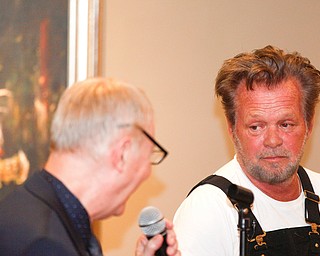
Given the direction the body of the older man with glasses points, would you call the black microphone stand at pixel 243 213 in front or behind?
in front

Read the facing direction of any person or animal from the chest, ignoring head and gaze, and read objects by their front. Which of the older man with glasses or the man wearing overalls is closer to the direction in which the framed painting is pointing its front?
the older man with glasses

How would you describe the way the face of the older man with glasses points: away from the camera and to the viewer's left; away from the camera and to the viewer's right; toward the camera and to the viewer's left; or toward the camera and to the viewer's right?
away from the camera and to the viewer's right

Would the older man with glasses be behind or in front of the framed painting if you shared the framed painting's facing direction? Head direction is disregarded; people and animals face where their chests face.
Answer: in front

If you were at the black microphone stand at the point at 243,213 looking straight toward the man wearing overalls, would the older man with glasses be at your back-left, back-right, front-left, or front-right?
back-left

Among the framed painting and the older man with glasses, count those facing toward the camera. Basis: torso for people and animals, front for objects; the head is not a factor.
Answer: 1

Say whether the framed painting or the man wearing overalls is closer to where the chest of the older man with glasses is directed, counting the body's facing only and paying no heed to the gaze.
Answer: the man wearing overalls

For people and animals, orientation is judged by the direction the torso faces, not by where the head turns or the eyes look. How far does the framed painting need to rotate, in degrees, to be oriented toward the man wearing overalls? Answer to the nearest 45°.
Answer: approximately 90° to its left

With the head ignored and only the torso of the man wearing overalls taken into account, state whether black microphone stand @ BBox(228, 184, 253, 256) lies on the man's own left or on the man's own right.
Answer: on the man's own right

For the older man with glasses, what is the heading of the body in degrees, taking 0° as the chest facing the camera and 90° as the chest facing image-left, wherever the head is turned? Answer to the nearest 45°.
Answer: approximately 225°
